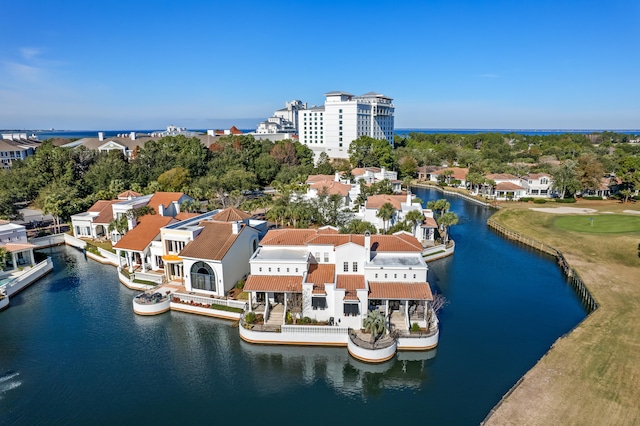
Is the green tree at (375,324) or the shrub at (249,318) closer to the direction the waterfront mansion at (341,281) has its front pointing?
the green tree

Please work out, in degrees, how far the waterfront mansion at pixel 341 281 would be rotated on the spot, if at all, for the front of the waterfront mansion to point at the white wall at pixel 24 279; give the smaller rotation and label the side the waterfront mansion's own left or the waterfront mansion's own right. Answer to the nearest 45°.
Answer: approximately 90° to the waterfront mansion's own right

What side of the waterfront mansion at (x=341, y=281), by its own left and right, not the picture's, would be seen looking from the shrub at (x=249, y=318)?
right

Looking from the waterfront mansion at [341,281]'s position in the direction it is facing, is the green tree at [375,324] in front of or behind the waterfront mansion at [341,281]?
in front

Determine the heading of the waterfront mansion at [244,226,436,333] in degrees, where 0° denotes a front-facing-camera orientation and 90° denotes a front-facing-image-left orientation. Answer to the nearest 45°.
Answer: approximately 0°
